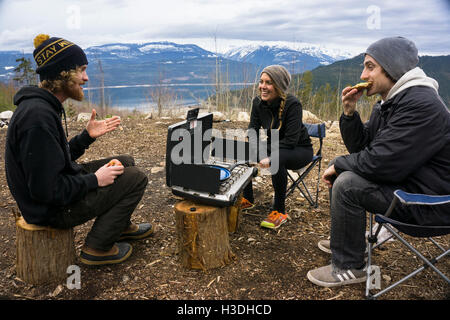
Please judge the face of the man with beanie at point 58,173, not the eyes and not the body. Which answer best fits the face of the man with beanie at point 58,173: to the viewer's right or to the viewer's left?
to the viewer's right

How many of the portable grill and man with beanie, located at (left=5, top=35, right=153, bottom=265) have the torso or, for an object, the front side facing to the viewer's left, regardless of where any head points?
0

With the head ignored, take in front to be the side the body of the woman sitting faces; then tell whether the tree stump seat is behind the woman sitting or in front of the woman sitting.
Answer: in front

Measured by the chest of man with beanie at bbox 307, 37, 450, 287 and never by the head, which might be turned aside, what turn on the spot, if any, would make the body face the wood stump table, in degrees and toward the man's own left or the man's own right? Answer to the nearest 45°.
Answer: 0° — they already face it

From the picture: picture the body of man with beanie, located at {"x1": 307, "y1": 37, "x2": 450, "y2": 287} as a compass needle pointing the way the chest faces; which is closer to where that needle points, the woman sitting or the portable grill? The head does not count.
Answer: the portable grill

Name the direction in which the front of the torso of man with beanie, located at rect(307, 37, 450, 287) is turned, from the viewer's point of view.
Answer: to the viewer's left

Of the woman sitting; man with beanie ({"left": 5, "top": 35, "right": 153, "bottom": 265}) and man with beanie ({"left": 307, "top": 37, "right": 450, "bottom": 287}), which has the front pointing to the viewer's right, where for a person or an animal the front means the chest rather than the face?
man with beanie ({"left": 5, "top": 35, "right": 153, "bottom": 265})

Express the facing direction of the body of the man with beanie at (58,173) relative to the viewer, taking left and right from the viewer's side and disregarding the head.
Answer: facing to the right of the viewer

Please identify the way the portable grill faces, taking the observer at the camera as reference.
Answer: facing the viewer and to the right of the viewer

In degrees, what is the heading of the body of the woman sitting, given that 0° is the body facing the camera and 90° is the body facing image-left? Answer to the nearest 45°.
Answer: approximately 45°

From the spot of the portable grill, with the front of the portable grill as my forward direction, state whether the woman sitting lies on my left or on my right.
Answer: on my left

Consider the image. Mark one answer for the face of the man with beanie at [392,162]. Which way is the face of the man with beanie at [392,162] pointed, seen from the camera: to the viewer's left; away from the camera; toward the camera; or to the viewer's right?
to the viewer's left
